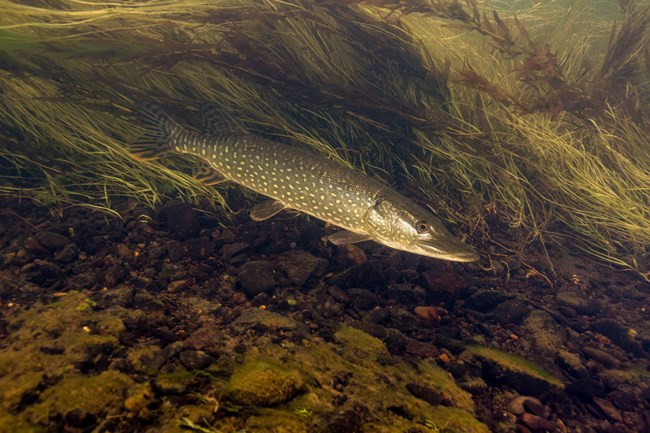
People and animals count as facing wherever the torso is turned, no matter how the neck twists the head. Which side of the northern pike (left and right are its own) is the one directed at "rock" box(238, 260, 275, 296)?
right

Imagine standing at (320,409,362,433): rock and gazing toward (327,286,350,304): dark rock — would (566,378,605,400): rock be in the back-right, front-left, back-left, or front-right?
front-right

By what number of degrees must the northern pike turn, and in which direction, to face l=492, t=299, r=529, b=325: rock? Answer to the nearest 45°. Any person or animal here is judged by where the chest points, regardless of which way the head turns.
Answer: approximately 45° to its right

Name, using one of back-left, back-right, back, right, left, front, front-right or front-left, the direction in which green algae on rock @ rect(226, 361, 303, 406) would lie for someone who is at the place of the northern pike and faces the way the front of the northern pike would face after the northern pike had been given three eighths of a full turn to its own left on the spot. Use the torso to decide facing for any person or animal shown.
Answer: back-left

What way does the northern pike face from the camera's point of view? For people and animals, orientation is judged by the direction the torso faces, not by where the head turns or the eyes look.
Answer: to the viewer's right

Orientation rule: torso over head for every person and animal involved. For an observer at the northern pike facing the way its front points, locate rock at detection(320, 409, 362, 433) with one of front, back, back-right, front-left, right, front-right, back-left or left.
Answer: right

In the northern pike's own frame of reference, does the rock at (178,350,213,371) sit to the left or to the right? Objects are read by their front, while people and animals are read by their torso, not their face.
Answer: on its right

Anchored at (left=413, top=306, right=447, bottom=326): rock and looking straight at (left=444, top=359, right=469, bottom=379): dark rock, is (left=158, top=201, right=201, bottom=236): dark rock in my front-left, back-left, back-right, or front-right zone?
back-right

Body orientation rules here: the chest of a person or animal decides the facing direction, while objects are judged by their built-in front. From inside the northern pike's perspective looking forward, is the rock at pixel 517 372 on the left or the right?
on its right

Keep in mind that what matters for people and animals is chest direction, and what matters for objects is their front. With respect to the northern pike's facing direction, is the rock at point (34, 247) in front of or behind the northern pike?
behind
